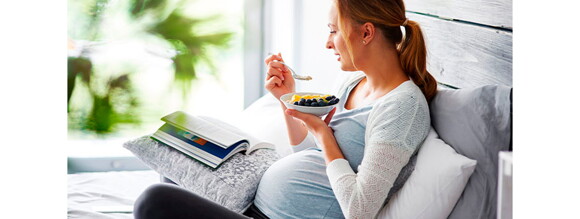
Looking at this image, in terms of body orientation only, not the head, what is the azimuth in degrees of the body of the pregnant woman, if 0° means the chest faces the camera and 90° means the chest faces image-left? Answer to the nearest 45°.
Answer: approximately 90°

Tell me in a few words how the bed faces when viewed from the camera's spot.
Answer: facing the viewer and to the left of the viewer

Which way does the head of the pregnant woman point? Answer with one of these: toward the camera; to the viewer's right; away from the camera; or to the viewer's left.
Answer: to the viewer's left
